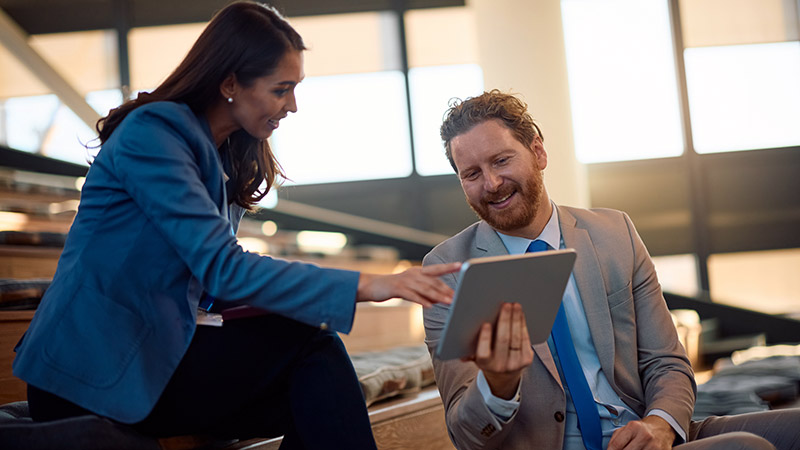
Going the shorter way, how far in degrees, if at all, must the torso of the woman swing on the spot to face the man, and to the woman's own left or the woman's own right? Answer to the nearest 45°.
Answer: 0° — they already face them

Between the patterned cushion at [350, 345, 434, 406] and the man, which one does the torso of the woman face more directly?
the man

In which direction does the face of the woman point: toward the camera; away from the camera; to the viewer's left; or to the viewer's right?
to the viewer's right

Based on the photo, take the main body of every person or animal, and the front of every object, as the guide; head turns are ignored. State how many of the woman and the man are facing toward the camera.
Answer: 1

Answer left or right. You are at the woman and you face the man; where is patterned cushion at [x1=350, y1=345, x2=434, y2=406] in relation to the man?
left

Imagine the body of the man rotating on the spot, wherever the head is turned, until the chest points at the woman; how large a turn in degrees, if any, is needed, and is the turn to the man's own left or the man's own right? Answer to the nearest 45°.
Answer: approximately 45° to the man's own right

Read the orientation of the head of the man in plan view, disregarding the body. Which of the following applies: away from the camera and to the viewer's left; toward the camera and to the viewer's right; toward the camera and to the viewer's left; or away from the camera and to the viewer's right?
toward the camera and to the viewer's left

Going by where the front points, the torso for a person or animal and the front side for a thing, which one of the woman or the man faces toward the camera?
the man

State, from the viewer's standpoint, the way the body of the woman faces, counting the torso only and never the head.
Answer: to the viewer's right

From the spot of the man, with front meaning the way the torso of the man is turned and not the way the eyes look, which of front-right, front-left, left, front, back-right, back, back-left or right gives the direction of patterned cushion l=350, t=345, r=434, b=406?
back-right

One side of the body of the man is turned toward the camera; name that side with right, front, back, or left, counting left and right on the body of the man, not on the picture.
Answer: front

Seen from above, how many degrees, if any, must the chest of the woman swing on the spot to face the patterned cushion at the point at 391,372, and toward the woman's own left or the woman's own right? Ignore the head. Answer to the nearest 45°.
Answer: approximately 45° to the woman's own left

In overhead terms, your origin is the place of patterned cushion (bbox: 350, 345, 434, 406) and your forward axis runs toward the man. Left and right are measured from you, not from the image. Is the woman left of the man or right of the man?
right
